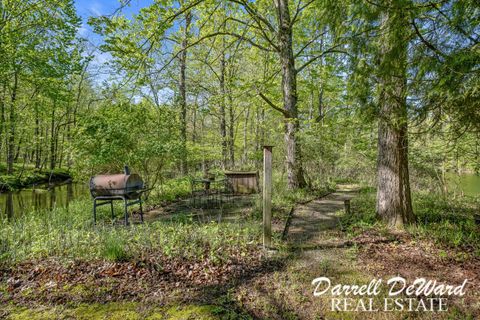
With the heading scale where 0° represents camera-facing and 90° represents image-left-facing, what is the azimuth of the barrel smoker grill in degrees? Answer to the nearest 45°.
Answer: approximately 45°

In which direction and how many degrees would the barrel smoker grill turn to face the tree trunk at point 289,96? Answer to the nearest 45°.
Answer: approximately 135° to its left

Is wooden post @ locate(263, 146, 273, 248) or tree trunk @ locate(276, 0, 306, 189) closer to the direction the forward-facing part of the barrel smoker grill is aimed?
the wooden post

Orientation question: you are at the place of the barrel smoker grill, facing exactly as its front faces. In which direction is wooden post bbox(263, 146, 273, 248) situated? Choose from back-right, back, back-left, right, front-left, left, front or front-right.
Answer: left

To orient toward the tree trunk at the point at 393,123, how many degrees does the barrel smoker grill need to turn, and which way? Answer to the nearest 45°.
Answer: approximately 90° to its left
